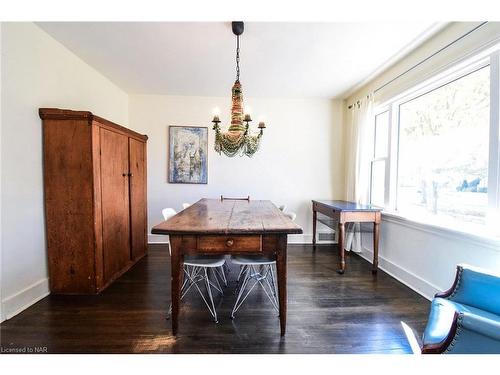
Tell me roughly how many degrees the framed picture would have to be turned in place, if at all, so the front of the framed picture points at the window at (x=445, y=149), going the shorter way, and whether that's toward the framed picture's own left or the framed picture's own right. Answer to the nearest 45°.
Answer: approximately 45° to the framed picture's own left

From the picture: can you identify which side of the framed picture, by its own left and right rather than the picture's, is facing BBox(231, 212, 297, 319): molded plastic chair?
front

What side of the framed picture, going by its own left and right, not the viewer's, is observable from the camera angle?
front

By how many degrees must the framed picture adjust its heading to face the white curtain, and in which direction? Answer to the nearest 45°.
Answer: approximately 45° to its left

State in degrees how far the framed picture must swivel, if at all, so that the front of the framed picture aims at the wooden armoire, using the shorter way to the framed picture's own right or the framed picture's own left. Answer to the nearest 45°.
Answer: approximately 45° to the framed picture's own right

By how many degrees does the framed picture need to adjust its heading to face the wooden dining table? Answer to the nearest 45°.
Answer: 0° — it already faces it

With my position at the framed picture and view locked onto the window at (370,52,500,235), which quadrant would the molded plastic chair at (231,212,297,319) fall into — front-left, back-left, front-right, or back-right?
front-right

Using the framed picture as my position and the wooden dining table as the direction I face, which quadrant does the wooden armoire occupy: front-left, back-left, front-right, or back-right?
front-right

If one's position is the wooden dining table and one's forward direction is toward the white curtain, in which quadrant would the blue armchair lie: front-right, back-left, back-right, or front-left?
front-right

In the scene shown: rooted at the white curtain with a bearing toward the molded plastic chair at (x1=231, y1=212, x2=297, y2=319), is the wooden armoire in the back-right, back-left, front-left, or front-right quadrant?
front-right
